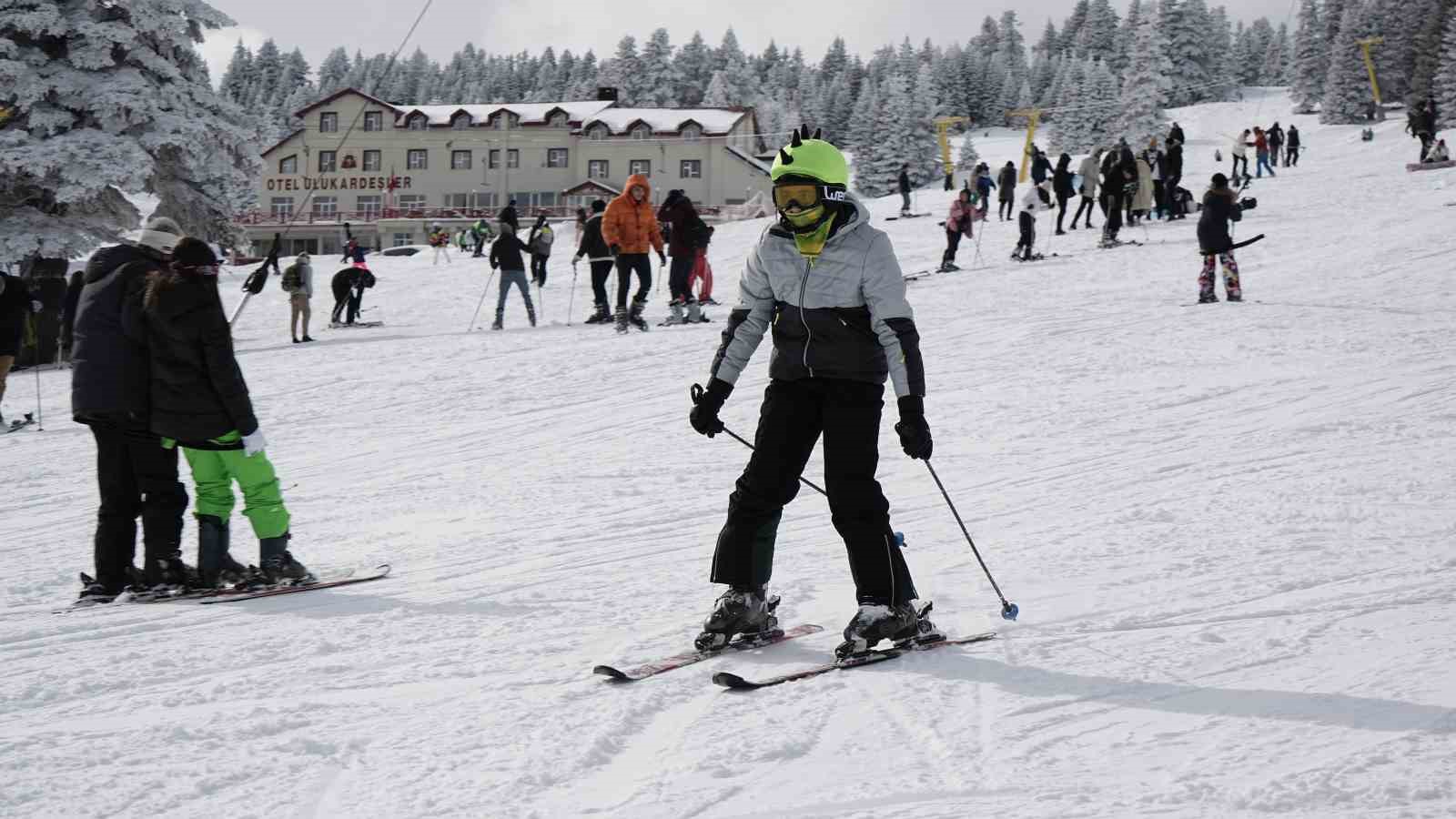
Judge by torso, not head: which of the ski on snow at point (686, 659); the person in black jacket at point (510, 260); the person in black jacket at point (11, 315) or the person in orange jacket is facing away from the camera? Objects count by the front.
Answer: the person in black jacket at point (510, 260)

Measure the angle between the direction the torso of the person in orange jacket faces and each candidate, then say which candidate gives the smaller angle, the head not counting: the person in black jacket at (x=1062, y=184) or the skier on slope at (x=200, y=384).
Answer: the skier on slope

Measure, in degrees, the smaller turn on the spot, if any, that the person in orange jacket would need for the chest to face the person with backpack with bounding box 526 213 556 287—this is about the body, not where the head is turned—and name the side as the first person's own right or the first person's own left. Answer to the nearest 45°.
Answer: approximately 180°

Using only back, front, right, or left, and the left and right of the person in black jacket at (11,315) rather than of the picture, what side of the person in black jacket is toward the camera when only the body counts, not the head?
right

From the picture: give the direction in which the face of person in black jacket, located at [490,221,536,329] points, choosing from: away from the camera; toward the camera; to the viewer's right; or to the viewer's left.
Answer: away from the camera

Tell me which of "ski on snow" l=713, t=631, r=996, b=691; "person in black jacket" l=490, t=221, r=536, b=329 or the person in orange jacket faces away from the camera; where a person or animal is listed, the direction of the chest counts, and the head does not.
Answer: the person in black jacket

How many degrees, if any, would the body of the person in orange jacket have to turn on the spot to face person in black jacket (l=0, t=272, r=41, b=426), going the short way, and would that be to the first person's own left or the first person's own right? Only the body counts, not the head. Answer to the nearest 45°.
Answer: approximately 45° to the first person's own right

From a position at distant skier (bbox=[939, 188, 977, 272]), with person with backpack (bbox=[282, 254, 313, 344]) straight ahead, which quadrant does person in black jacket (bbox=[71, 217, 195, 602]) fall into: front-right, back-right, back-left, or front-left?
front-left
